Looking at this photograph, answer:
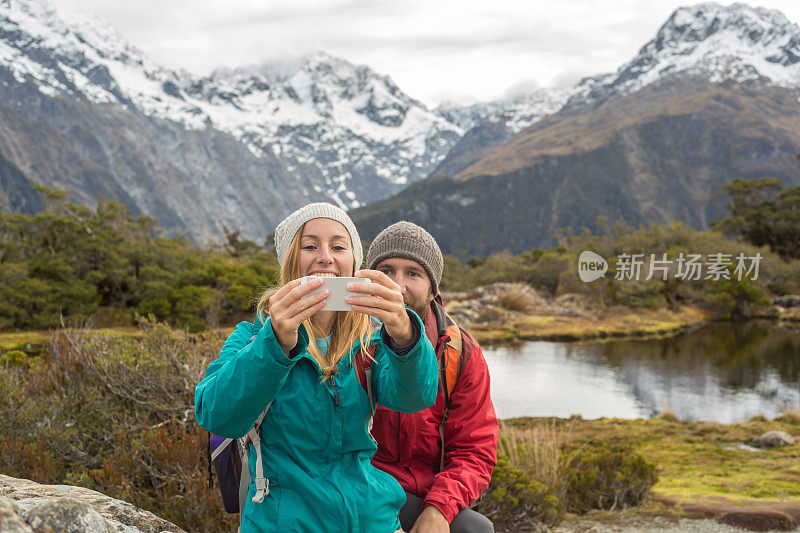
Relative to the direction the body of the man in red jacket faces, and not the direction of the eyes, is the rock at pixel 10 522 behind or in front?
in front

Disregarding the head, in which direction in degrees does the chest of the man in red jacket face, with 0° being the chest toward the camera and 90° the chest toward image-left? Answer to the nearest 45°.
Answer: approximately 45°

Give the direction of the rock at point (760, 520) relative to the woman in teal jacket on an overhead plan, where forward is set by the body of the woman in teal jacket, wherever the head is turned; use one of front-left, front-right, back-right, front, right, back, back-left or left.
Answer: back-left

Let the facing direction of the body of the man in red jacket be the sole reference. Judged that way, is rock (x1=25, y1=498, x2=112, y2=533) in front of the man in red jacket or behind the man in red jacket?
in front

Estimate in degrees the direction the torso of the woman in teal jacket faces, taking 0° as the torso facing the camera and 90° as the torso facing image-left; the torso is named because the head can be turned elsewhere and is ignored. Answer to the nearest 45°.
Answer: approximately 0°

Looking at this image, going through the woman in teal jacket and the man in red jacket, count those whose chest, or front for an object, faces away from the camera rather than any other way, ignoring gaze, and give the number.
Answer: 0

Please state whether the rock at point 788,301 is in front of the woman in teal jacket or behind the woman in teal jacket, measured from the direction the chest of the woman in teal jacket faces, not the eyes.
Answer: behind

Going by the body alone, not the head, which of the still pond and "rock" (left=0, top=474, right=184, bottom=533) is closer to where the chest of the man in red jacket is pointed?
the rock

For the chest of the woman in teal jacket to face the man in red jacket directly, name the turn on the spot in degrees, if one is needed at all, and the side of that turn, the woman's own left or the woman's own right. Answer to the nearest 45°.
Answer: approximately 135° to the woman's own left
